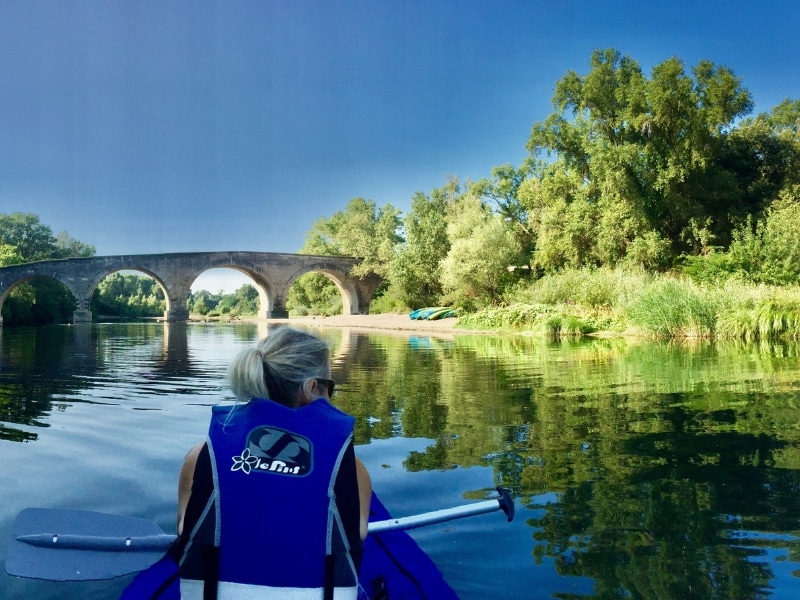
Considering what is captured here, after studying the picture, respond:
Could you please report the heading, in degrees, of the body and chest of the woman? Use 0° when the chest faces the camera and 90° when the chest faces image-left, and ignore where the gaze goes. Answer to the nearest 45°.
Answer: approximately 180°

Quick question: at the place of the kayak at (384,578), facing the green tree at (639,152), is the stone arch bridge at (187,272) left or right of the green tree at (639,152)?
left

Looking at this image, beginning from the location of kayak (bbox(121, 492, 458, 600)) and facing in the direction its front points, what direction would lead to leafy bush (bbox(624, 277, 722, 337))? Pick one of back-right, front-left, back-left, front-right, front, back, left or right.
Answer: front-right

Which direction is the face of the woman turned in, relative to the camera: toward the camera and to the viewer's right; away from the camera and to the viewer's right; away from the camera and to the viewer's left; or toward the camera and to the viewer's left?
away from the camera and to the viewer's right

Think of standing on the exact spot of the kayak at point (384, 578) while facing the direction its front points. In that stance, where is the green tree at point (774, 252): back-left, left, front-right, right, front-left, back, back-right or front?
front-right

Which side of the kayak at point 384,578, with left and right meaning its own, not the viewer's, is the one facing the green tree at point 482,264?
front

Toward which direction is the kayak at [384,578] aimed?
away from the camera

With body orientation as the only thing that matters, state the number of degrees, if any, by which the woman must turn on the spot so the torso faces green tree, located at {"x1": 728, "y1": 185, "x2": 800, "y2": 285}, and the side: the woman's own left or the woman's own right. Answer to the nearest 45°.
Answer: approximately 45° to the woman's own right

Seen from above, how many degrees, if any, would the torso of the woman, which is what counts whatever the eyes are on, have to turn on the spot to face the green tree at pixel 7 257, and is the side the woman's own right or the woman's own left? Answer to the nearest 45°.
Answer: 0° — they already face it

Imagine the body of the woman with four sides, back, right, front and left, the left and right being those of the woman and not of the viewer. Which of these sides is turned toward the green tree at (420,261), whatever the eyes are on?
front

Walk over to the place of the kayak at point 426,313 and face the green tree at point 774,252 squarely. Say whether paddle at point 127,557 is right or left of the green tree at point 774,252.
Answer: right

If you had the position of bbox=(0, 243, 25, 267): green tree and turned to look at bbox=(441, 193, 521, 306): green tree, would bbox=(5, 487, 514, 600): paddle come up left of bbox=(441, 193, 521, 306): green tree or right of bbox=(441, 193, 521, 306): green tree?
right
